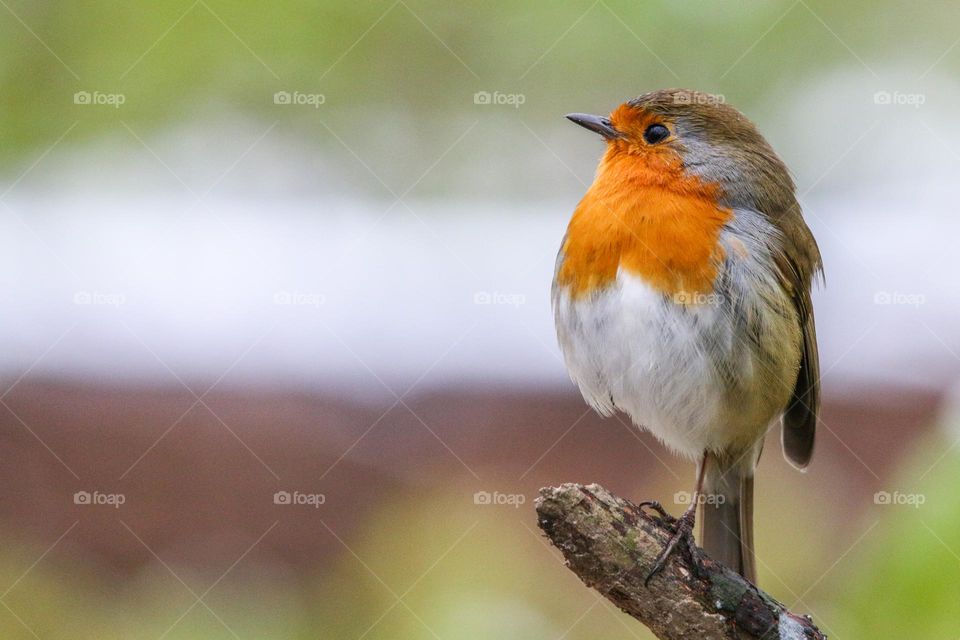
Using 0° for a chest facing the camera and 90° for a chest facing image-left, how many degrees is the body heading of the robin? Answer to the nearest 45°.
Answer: approximately 45°
